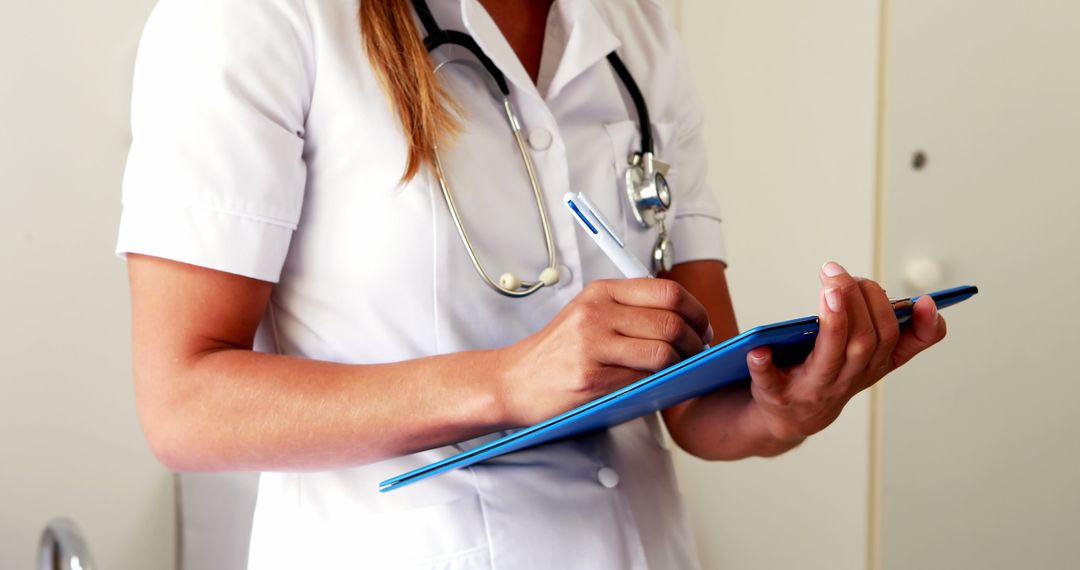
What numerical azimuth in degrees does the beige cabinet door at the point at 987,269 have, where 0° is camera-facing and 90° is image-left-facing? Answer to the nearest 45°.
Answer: approximately 0°

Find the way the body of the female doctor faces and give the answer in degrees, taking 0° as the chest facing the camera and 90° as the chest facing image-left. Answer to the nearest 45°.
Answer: approximately 315°

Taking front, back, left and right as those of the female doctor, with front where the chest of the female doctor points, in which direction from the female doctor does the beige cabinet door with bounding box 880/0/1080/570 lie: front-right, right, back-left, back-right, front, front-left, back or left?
left
